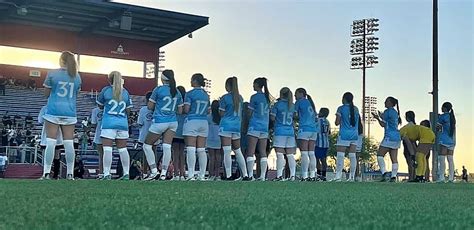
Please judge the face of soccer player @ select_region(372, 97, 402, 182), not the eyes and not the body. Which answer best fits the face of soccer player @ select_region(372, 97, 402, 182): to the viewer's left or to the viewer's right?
to the viewer's left

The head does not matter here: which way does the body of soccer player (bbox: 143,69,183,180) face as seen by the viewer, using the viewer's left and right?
facing away from the viewer and to the left of the viewer

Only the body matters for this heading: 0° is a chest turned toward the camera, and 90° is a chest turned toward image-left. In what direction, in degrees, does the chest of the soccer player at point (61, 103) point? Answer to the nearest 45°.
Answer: approximately 180°

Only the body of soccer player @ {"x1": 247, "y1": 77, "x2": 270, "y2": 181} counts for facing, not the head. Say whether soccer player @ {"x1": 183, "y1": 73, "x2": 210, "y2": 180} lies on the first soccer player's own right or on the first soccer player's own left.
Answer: on the first soccer player's own left

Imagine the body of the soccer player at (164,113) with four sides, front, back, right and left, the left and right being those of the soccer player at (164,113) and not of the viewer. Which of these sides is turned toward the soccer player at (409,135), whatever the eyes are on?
right

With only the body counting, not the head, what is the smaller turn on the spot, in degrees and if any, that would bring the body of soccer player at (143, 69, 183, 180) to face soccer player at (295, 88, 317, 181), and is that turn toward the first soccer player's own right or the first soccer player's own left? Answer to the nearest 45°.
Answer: approximately 90° to the first soccer player's own right

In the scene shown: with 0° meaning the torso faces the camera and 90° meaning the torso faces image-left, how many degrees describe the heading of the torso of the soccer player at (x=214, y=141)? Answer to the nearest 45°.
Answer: approximately 180°

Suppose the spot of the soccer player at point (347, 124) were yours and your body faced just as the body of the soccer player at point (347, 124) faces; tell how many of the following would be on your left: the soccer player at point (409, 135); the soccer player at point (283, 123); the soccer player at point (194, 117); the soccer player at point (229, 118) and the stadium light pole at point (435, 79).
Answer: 3

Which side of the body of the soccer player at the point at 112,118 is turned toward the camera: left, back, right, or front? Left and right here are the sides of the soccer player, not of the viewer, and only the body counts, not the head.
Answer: back

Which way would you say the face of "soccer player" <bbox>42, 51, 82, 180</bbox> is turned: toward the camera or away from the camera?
away from the camera

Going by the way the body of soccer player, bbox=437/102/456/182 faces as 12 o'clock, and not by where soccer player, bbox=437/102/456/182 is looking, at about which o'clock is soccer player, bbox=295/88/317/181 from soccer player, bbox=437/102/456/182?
soccer player, bbox=295/88/317/181 is roughly at 9 o'clock from soccer player, bbox=437/102/456/182.
